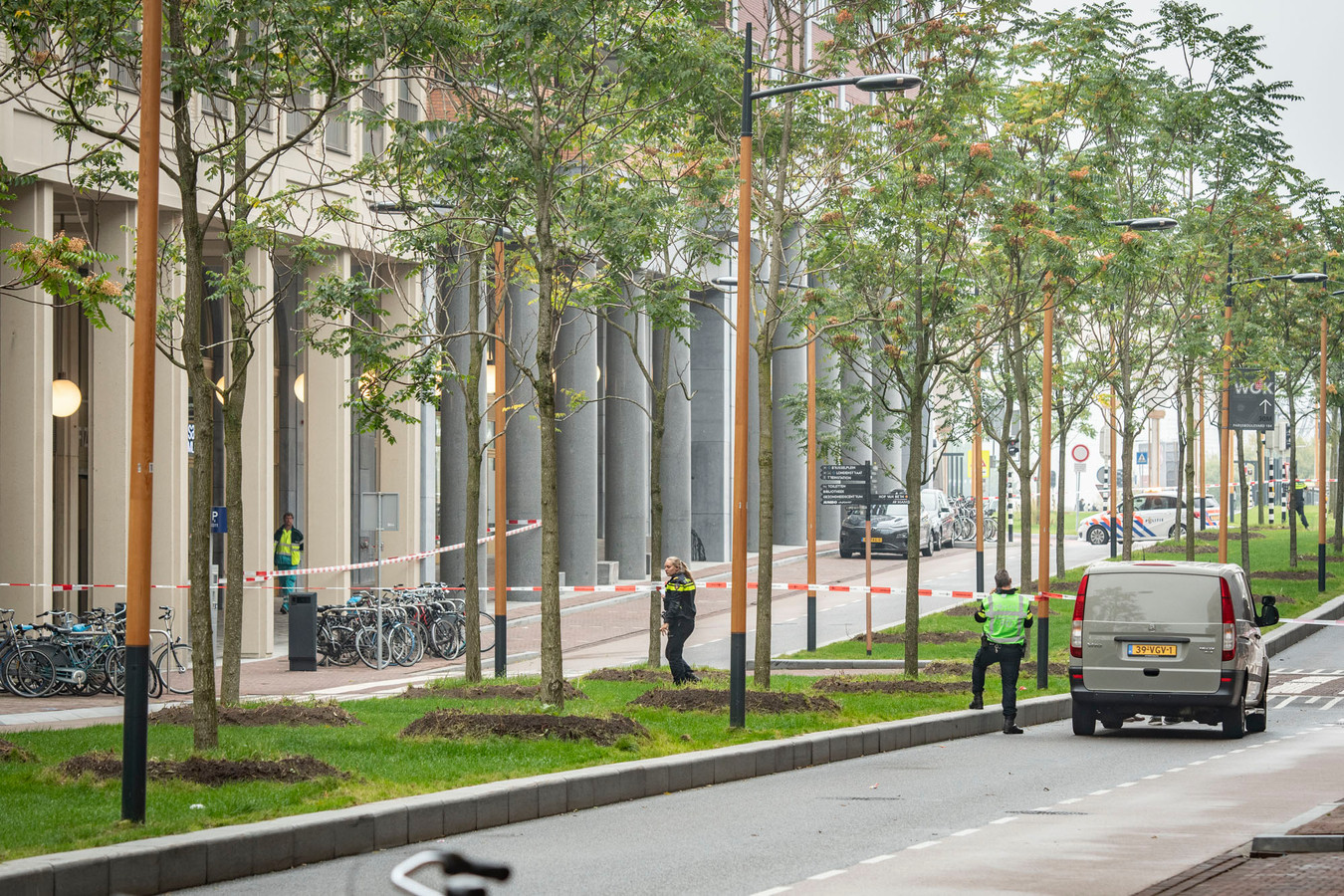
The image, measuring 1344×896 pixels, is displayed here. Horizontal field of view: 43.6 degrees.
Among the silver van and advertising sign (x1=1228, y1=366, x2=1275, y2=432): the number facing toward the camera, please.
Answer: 1

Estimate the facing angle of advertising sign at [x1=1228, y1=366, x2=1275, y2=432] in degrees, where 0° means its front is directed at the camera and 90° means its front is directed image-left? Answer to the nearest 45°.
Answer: approximately 0°

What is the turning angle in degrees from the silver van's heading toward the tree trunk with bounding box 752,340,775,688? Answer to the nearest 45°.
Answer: approximately 90° to its left

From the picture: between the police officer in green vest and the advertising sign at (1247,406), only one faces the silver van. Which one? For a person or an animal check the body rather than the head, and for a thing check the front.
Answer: the advertising sign

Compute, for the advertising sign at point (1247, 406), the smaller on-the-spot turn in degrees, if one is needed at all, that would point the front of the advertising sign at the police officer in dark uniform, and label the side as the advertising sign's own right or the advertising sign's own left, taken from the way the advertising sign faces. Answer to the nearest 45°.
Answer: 0° — it already faces them

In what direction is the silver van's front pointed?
away from the camera

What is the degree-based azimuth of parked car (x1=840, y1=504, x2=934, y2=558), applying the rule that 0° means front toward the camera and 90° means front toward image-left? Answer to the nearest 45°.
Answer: approximately 45°

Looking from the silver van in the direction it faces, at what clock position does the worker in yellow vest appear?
The worker in yellow vest is roughly at 10 o'clock from the silver van.

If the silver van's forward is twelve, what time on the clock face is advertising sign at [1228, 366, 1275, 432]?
The advertising sign is roughly at 12 o'clock from the silver van.
